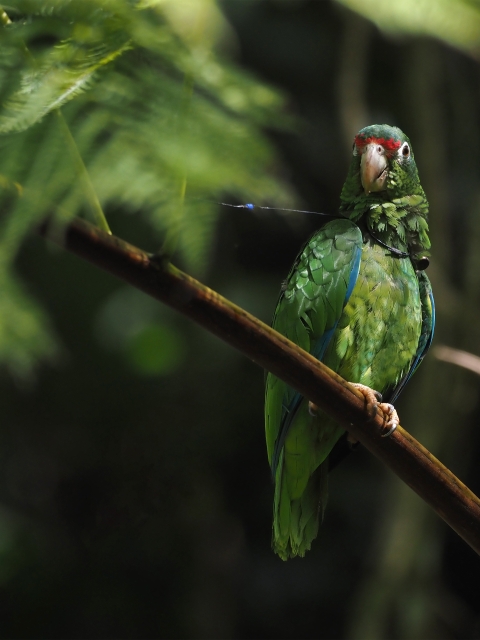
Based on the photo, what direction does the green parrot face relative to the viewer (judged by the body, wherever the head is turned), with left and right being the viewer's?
facing the viewer and to the right of the viewer
